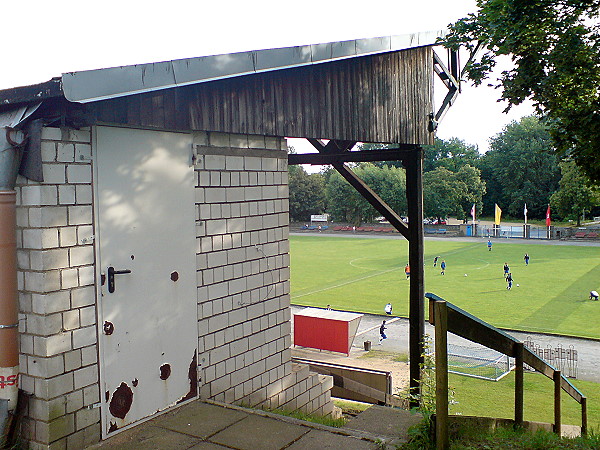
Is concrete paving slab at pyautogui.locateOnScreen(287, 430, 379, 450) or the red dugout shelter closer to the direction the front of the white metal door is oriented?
the concrete paving slab

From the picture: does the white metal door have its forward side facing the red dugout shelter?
no

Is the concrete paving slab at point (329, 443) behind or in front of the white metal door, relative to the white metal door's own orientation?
in front
